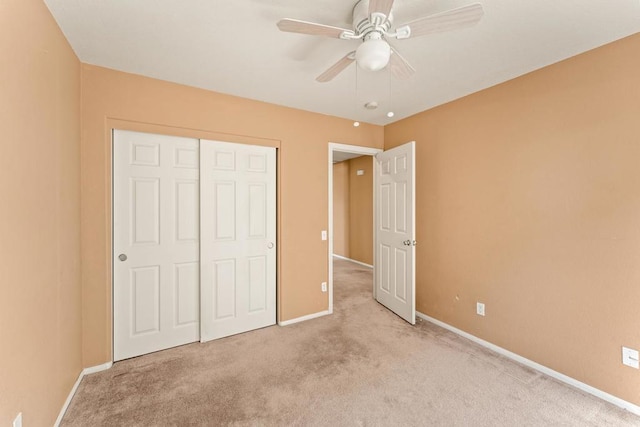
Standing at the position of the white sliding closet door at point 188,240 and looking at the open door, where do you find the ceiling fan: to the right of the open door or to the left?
right

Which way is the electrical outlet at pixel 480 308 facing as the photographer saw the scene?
facing the viewer and to the left of the viewer

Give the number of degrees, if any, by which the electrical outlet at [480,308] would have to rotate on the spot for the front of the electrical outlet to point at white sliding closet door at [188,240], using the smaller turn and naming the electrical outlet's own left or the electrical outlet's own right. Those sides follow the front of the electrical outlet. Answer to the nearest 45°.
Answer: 0° — it already faces it
